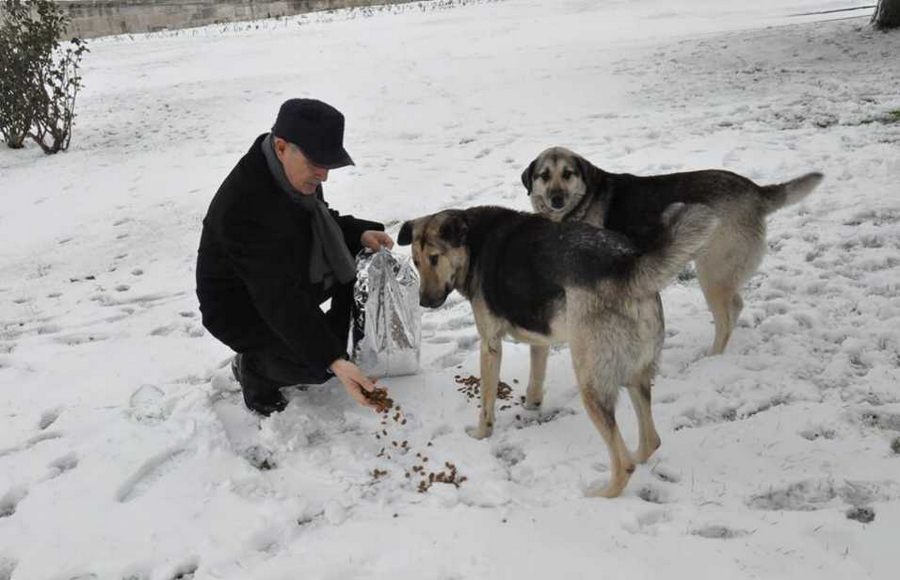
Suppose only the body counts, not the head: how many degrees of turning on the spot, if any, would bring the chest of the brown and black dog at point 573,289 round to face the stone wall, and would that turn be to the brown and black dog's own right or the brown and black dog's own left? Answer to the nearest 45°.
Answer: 0° — it already faces it

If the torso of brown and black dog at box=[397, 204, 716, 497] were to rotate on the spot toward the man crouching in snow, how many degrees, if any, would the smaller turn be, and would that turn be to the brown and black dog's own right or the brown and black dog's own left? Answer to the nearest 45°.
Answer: approximately 45° to the brown and black dog's own left

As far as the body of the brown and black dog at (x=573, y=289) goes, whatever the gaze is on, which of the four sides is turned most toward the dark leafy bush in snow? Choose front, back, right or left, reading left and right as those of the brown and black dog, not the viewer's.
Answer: front

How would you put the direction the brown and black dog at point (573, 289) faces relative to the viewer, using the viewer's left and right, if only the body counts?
facing away from the viewer and to the left of the viewer

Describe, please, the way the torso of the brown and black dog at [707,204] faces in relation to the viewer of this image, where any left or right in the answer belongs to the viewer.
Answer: facing to the left of the viewer

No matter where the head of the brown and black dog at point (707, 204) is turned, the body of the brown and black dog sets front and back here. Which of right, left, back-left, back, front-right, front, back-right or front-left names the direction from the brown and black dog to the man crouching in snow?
front-left

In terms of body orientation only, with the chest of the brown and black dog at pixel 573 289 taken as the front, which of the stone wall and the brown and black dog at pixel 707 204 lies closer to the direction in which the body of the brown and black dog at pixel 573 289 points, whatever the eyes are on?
the stone wall

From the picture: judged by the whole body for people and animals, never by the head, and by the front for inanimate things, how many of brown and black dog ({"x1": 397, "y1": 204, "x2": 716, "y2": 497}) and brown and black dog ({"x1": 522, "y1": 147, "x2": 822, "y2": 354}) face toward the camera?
0

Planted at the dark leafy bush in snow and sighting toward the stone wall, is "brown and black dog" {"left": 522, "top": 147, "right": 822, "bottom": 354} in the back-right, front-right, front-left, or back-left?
back-right
